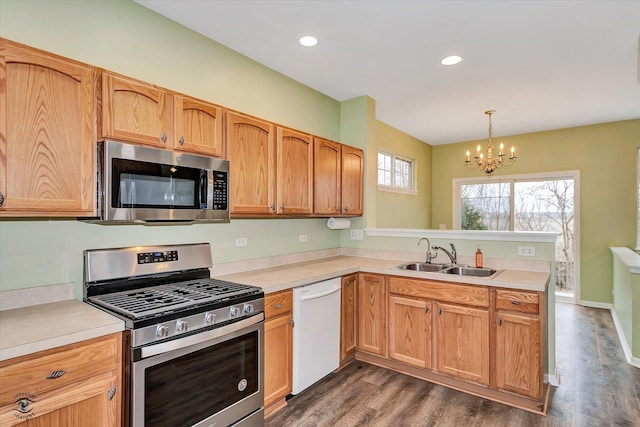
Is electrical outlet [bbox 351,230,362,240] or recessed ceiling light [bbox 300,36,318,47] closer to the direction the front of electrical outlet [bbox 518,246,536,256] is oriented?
the recessed ceiling light

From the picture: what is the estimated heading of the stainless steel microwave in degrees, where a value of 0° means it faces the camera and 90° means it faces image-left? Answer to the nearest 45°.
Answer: approximately 315°

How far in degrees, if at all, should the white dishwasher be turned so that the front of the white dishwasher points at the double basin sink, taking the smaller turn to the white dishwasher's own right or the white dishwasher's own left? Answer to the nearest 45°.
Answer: approximately 45° to the white dishwasher's own left

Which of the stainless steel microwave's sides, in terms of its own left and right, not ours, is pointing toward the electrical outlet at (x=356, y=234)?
left

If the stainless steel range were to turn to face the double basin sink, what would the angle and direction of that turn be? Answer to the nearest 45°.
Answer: approximately 45° to its left
